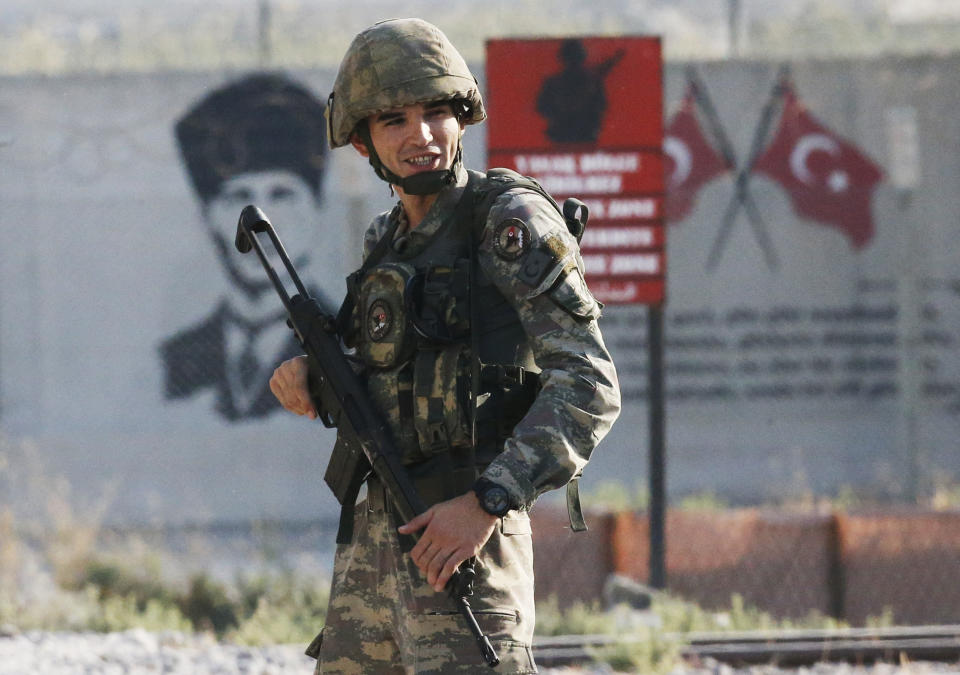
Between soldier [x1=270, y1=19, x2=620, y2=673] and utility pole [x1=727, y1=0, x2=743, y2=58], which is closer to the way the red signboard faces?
the soldier

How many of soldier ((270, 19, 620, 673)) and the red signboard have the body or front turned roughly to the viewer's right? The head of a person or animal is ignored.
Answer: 0

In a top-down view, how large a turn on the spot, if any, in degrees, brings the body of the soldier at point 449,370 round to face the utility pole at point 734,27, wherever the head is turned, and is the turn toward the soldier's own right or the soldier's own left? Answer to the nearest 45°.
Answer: approximately 135° to the soldier's own right

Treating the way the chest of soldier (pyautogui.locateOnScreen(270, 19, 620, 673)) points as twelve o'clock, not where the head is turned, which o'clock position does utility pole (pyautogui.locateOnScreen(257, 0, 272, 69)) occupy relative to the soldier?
The utility pole is roughly at 4 o'clock from the soldier.

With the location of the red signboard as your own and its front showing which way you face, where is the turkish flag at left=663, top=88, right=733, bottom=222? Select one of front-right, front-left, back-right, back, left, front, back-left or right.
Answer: back

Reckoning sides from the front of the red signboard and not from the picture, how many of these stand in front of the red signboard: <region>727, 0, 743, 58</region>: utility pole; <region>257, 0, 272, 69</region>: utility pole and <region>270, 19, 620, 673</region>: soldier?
1

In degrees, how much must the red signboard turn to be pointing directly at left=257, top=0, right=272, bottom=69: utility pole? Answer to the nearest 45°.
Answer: approximately 135° to its right

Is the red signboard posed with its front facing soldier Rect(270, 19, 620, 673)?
yes

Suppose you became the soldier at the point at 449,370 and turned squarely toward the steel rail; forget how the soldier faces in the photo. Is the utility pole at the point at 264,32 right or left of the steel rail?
left

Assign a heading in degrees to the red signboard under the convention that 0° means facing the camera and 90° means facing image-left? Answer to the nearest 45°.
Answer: approximately 0°

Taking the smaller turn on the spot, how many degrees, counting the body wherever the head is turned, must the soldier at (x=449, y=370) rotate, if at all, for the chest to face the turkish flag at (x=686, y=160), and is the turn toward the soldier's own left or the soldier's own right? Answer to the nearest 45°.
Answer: approximately 135° to the soldier's own right

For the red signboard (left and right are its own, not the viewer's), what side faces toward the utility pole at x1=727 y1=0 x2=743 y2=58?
back
